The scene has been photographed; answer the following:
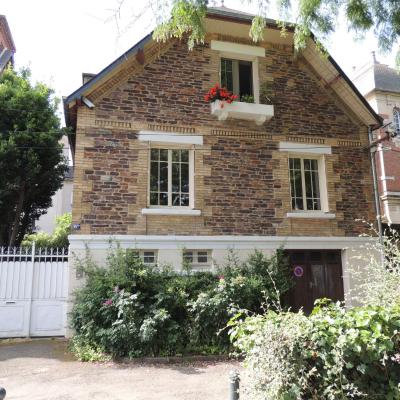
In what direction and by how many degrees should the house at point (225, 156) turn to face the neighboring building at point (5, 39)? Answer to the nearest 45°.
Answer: approximately 135° to its right

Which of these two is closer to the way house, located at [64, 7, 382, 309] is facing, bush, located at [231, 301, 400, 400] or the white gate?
the bush

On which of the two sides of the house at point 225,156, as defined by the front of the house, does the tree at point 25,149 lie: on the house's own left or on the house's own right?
on the house's own right

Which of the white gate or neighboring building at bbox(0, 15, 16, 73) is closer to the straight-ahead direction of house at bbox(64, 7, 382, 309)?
the white gate

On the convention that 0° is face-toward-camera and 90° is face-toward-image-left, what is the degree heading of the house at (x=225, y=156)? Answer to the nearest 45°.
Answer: approximately 0°

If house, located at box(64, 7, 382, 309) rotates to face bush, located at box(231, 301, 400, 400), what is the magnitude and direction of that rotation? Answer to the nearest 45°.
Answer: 0° — it already faces it

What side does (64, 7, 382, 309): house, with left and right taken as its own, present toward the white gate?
right

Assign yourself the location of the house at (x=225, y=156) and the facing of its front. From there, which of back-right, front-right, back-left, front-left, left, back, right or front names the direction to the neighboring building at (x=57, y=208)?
back-right

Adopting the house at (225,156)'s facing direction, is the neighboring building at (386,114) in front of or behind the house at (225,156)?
behind

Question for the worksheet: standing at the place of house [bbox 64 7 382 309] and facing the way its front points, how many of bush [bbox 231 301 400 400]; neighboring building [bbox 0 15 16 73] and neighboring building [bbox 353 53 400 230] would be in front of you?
1
